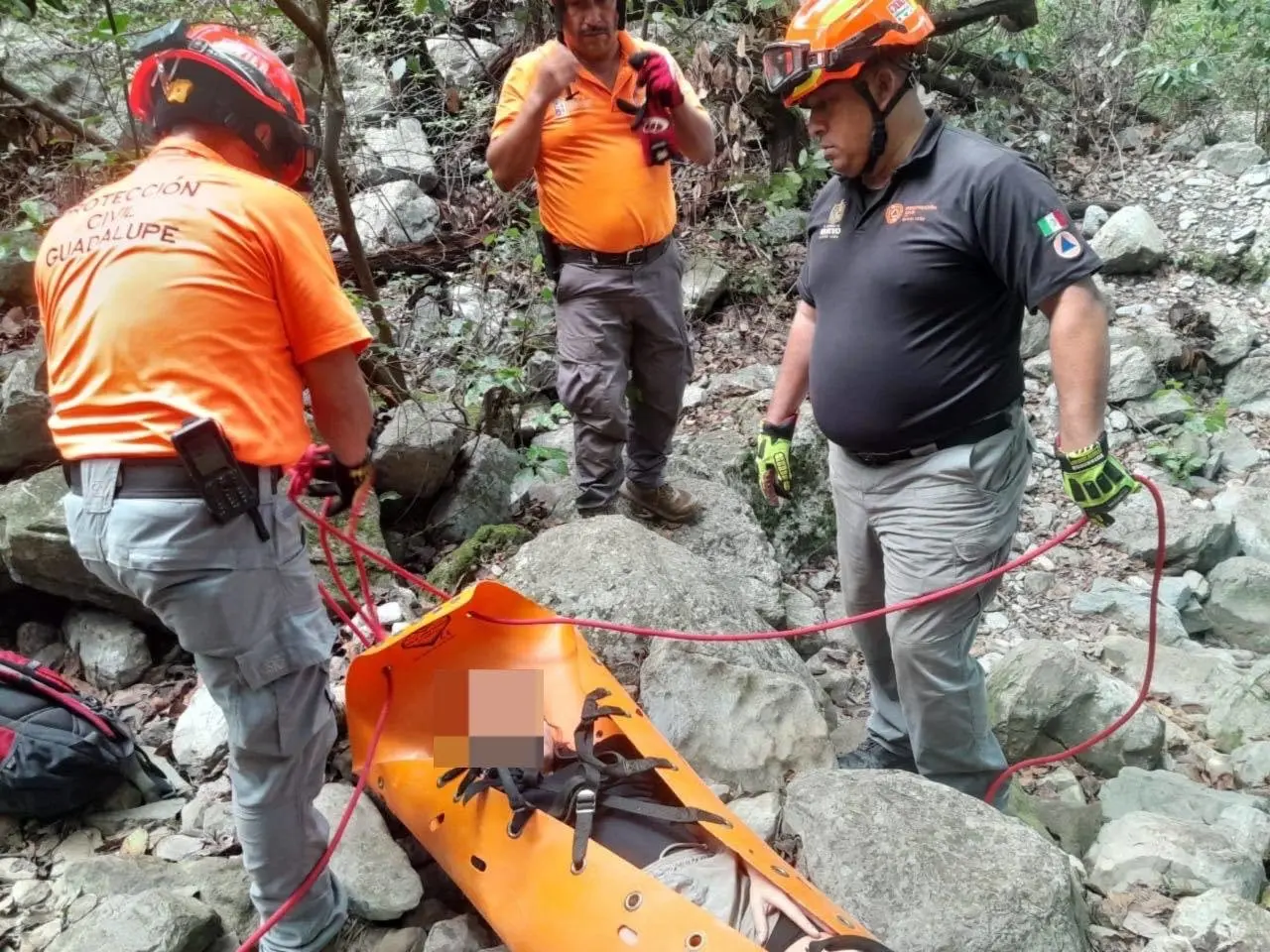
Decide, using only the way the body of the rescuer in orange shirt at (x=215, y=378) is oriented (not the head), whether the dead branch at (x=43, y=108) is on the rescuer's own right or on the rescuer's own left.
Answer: on the rescuer's own left

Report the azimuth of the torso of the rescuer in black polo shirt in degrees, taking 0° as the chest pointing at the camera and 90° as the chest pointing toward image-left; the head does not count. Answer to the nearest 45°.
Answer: approximately 45°

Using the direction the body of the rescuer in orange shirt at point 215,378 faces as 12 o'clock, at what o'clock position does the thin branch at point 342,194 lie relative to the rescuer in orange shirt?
The thin branch is roughly at 11 o'clock from the rescuer in orange shirt.

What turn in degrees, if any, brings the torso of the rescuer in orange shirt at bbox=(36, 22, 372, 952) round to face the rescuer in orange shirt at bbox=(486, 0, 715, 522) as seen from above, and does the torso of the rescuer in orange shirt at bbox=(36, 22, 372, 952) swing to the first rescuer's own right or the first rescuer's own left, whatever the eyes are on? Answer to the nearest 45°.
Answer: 0° — they already face them

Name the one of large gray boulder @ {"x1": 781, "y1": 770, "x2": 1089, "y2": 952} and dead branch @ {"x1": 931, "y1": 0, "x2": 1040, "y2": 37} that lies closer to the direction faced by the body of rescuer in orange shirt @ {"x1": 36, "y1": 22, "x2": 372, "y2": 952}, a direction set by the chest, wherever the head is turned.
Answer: the dead branch

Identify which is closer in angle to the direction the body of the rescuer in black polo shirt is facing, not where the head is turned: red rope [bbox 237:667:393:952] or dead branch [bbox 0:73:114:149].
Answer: the red rope

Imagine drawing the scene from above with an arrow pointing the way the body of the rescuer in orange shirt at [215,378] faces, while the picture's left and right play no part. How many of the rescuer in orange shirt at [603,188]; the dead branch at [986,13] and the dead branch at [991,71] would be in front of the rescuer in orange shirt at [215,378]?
3

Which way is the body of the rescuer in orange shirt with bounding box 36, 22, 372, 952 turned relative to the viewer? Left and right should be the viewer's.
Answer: facing away from the viewer and to the right of the viewer

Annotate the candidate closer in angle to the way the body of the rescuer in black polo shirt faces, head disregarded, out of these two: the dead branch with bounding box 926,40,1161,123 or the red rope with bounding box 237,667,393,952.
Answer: the red rope
